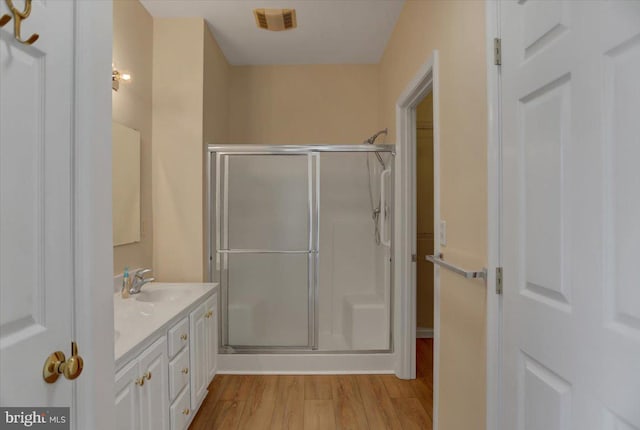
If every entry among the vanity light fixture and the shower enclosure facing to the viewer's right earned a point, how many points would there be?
1

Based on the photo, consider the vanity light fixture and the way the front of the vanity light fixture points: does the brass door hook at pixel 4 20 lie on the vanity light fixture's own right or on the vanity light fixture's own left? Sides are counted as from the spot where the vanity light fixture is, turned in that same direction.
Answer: on the vanity light fixture's own right

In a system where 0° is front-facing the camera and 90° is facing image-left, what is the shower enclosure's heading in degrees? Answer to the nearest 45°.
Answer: approximately 0°

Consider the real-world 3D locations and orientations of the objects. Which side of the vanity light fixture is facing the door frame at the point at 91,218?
right

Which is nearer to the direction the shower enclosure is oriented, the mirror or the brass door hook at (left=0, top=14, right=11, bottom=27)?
the brass door hook

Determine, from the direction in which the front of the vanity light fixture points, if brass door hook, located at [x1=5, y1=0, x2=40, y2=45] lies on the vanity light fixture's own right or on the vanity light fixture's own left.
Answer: on the vanity light fixture's own right

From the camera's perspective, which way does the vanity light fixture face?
to the viewer's right
